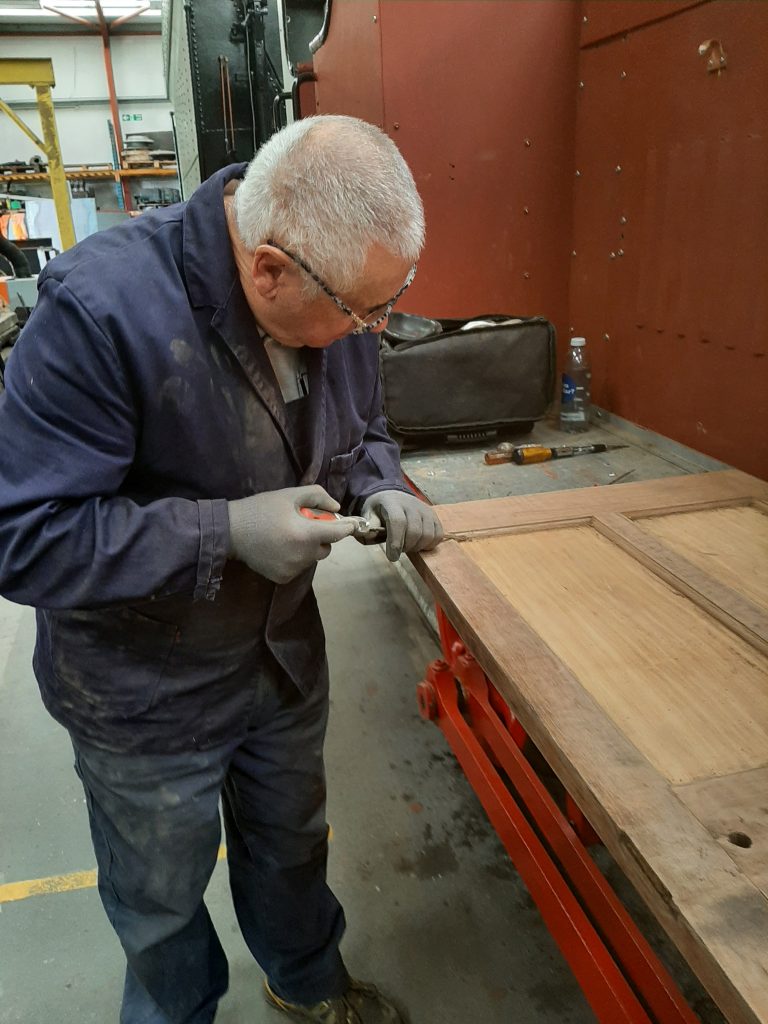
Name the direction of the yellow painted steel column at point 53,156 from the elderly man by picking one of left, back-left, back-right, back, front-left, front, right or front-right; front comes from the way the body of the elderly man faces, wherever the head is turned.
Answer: back-left

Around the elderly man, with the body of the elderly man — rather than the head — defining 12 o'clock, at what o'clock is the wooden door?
The wooden door is roughly at 11 o'clock from the elderly man.

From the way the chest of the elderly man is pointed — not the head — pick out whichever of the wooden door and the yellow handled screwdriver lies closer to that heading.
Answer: the wooden door

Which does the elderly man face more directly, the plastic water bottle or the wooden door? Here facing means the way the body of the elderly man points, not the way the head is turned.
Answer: the wooden door

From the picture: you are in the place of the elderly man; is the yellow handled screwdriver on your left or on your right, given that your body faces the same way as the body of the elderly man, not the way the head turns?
on your left

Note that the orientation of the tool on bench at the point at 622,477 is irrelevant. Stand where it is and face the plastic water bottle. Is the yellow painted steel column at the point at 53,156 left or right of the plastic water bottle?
left

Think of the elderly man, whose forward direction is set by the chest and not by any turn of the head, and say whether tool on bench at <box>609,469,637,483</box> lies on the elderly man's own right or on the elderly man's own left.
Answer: on the elderly man's own left

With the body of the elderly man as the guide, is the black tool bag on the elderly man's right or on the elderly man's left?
on the elderly man's left

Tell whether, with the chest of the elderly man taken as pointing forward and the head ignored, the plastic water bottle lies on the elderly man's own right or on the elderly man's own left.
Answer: on the elderly man's own left

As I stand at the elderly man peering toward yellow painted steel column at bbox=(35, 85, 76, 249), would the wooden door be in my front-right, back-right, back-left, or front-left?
back-right
